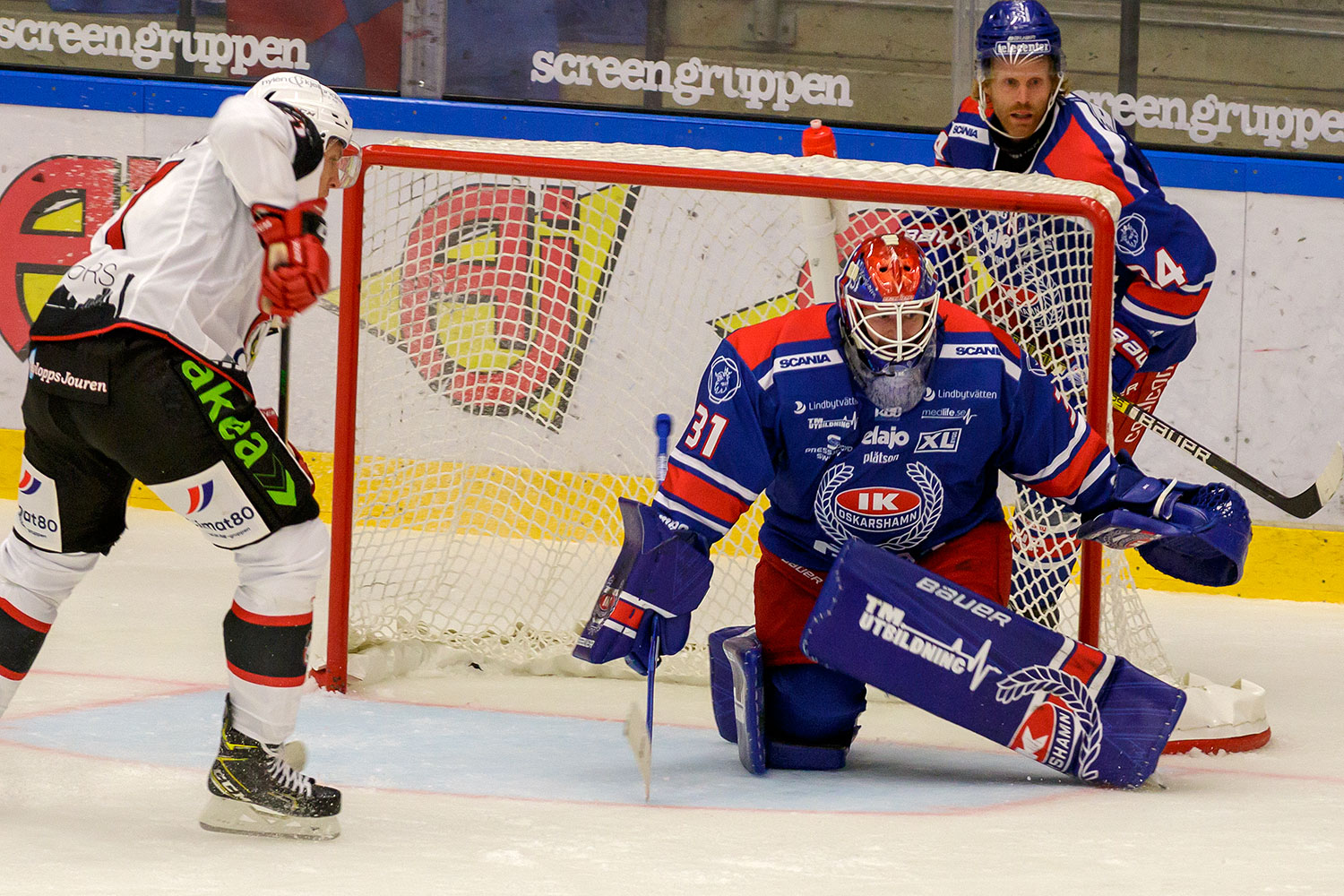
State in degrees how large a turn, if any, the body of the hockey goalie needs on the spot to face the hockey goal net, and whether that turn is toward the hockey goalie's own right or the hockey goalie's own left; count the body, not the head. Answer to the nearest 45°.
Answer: approximately 135° to the hockey goalie's own right

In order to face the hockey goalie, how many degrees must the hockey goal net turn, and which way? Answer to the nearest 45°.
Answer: approximately 45° to its left

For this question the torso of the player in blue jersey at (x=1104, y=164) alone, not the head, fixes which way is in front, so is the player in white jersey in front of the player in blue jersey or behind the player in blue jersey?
in front

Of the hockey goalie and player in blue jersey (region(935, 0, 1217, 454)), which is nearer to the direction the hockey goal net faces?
the hockey goalie

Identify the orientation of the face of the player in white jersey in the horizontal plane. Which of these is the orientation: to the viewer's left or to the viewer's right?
to the viewer's right

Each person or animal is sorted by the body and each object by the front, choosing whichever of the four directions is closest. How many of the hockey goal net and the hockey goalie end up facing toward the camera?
2

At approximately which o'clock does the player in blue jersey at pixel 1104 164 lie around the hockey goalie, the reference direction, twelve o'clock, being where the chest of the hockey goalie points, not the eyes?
The player in blue jersey is roughly at 7 o'clock from the hockey goalie.

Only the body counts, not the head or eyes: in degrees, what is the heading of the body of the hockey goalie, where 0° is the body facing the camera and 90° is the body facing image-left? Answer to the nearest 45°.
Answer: approximately 0°

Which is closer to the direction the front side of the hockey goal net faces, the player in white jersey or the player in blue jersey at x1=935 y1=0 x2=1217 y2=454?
the player in white jersey
